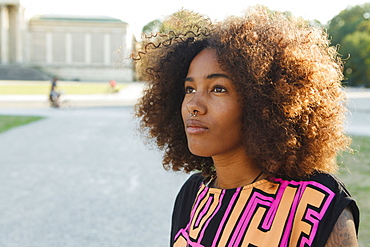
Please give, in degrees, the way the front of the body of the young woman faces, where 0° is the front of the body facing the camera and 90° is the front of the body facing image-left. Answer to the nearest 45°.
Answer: approximately 45°
